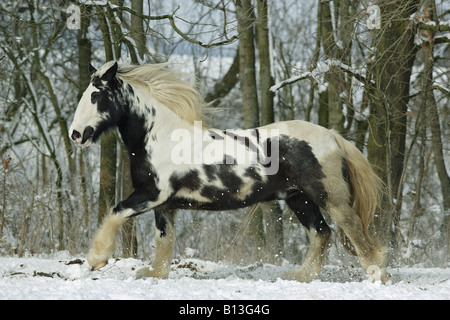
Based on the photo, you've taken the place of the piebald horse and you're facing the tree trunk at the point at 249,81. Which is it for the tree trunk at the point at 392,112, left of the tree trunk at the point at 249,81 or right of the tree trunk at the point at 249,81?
right

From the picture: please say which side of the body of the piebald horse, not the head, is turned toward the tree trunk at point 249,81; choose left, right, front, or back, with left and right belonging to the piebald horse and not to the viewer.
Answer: right

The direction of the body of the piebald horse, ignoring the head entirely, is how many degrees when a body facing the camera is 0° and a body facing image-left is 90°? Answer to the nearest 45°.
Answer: approximately 90°

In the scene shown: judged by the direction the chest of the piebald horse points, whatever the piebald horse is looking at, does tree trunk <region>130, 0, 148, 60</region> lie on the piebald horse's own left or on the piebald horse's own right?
on the piebald horse's own right

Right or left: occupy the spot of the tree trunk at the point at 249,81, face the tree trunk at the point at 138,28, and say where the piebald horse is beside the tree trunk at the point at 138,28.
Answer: left

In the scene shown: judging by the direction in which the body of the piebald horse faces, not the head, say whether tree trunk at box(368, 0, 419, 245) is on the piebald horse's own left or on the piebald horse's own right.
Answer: on the piebald horse's own right
